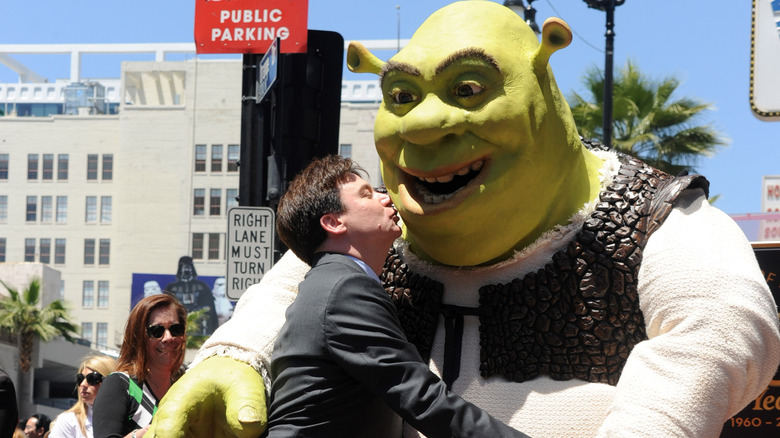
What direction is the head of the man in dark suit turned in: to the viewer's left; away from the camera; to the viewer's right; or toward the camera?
to the viewer's right

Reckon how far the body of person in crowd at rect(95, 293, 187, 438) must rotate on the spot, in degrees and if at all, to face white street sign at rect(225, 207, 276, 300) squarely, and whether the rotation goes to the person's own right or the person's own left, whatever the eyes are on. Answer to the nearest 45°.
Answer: approximately 135° to the person's own left

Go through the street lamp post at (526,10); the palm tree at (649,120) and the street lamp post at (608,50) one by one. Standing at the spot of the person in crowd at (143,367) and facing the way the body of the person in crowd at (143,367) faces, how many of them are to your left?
3

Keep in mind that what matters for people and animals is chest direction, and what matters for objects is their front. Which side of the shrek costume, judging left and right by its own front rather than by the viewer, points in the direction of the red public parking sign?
right

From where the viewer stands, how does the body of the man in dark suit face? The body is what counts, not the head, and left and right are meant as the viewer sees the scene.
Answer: facing to the right of the viewer

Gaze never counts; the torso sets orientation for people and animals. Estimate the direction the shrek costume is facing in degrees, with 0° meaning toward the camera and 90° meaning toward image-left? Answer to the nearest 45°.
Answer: approximately 45°

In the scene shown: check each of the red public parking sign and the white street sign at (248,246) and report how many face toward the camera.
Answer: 2

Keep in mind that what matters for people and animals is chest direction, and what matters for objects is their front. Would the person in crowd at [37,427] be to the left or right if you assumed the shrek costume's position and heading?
on its right

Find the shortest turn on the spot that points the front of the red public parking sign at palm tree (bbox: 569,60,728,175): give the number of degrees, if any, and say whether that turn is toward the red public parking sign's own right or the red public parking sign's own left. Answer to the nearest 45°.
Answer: approximately 135° to the red public parking sign's own left
